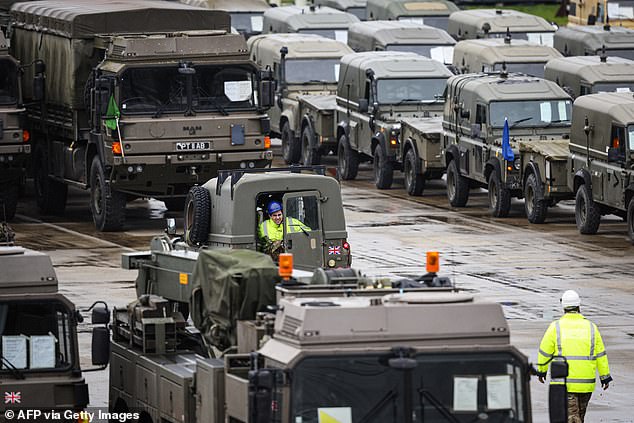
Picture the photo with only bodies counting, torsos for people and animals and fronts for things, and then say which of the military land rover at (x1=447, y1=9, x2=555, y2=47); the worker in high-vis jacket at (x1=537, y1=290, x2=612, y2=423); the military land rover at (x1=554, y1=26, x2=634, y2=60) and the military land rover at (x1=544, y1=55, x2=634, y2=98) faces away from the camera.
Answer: the worker in high-vis jacket

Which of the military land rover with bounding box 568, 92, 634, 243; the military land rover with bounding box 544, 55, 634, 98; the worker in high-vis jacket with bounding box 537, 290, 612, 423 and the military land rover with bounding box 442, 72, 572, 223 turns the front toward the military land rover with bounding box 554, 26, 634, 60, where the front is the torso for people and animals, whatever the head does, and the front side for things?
the worker in high-vis jacket

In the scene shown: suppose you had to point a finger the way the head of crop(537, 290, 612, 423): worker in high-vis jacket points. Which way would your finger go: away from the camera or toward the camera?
away from the camera

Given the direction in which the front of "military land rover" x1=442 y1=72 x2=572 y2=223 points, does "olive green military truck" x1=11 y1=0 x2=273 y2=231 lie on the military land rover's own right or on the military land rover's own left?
on the military land rover's own right

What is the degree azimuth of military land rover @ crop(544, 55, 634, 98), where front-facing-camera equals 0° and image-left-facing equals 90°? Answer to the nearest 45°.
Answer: approximately 315°

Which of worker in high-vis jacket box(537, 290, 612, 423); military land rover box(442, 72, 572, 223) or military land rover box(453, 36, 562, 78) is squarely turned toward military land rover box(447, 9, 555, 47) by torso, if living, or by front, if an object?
the worker in high-vis jacket

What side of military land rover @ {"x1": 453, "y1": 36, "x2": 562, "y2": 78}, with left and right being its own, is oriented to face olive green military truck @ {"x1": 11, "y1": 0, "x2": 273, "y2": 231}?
right

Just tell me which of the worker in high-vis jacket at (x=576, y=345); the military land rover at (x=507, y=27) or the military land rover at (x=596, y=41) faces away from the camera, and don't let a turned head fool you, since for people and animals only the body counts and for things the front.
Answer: the worker in high-vis jacket
